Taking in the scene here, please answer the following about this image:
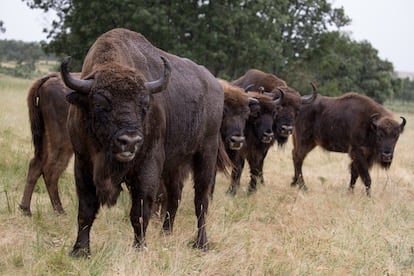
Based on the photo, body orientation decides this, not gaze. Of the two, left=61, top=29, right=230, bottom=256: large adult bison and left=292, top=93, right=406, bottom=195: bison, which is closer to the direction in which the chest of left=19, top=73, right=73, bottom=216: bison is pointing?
the bison

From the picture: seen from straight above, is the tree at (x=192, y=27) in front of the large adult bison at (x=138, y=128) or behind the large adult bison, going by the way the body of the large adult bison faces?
behind

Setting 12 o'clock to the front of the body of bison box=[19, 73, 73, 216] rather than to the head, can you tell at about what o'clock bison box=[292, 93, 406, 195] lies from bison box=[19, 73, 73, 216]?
bison box=[292, 93, 406, 195] is roughly at 1 o'clock from bison box=[19, 73, 73, 216].

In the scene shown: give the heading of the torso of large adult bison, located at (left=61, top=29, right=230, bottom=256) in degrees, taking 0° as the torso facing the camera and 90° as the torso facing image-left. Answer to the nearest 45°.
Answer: approximately 45°

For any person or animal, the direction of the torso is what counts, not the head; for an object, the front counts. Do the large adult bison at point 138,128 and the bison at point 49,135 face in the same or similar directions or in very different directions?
very different directions

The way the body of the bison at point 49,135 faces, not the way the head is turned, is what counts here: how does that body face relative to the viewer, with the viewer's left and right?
facing away from the viewer and to the right of the viewer

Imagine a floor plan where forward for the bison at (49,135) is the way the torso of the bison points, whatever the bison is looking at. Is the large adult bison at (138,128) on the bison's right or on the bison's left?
on the bison's right

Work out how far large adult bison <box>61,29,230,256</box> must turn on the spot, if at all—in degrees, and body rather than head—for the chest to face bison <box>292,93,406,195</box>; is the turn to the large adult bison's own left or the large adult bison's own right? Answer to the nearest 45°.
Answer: approximately 180°

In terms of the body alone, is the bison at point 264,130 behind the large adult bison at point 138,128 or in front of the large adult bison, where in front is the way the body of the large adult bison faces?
behind

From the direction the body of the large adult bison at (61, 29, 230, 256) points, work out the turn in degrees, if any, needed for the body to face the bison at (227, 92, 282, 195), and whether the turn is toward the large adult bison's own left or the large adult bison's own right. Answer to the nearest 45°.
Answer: approximately 180°

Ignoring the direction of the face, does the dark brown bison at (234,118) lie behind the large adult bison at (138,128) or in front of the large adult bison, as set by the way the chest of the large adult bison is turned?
behind
